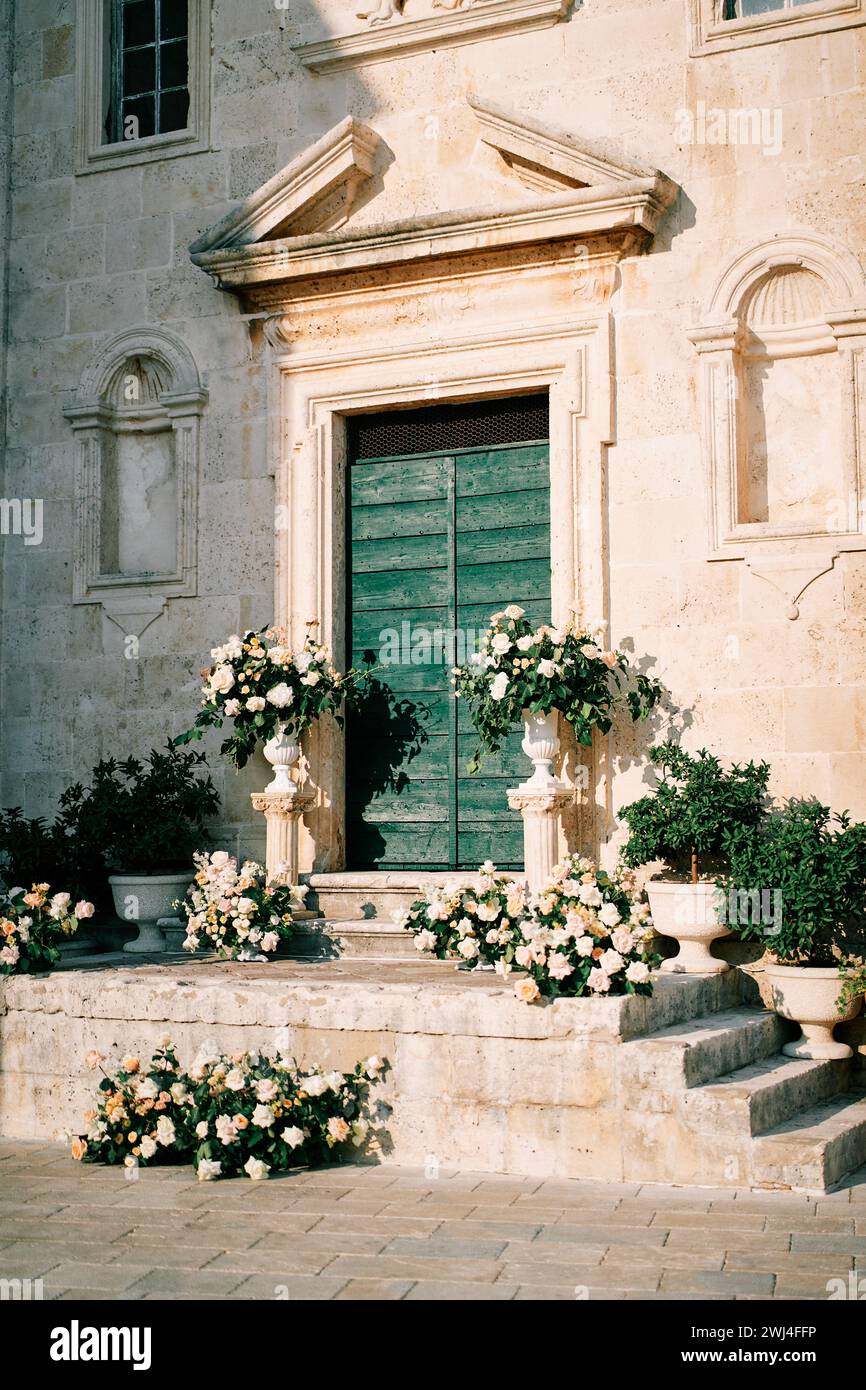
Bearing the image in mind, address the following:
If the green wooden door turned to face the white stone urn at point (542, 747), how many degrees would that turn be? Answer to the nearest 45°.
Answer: approximately 45° to its left

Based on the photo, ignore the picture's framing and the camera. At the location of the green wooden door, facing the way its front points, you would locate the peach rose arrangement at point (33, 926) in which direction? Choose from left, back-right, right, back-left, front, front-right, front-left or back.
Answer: front-right

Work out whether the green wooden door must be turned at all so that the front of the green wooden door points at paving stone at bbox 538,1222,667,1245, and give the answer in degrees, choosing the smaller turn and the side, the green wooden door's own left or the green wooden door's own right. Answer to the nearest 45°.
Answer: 0° — it already faces it

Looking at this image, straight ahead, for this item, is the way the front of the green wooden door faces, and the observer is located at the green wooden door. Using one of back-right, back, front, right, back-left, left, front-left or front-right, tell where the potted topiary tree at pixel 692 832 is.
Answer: front-left

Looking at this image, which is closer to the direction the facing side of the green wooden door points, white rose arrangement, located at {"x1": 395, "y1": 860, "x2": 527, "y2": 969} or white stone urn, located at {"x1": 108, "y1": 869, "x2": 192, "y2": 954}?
the white rose arrangement

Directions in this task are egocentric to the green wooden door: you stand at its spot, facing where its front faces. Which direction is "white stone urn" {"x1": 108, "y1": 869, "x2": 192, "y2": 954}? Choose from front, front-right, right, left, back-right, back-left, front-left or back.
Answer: right

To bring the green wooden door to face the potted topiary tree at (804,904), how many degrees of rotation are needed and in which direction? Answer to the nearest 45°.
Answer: approximately 45° to its left

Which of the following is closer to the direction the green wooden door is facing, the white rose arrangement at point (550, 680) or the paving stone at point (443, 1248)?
the paving stone

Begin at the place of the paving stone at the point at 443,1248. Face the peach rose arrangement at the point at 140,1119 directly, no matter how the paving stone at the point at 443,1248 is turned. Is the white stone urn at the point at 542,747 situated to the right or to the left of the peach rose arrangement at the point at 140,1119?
right

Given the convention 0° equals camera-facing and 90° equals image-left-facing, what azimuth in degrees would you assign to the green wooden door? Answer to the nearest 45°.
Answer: approximately 0°

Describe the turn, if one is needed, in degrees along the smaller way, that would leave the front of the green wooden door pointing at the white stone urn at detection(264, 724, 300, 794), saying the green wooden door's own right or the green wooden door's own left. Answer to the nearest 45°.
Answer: approximately 90° to the green wooden door's own right

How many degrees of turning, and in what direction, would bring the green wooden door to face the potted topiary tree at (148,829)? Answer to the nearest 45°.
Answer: approximately 90° to its right
